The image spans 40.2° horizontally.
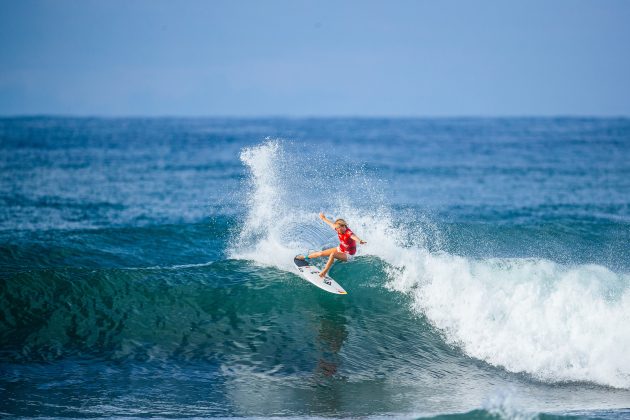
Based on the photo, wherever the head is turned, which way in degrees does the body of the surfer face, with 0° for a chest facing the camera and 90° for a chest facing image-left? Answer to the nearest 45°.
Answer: approximately 45°
